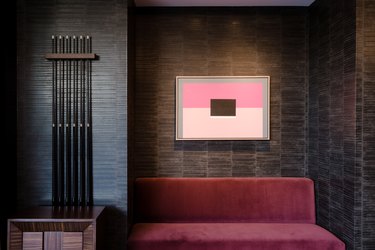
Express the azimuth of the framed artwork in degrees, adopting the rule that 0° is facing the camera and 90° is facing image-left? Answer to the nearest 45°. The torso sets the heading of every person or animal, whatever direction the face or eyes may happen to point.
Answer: approximately 0°

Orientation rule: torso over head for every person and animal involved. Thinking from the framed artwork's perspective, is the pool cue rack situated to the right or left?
on its right

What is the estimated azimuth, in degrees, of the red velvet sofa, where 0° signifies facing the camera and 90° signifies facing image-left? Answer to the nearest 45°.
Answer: approximately 0°

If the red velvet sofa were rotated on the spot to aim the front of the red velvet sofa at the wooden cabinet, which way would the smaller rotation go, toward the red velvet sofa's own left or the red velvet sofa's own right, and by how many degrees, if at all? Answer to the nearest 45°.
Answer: approximately 45° to the red velvet sofa's own right

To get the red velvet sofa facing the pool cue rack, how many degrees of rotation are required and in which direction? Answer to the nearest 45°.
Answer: approximately 45° to its right

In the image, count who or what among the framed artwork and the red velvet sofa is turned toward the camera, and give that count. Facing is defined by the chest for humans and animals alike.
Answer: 2

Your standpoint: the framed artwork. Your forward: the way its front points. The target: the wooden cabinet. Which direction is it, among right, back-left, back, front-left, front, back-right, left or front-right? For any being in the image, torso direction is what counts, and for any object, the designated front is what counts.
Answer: front-right
